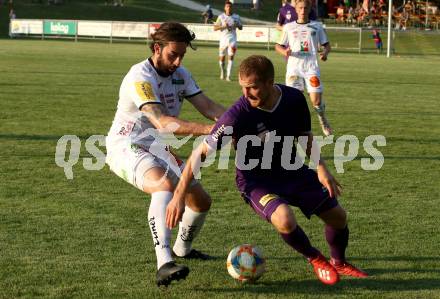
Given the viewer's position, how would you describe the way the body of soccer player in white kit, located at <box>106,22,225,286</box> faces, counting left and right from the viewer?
facing the viewer and to the right of the viewer

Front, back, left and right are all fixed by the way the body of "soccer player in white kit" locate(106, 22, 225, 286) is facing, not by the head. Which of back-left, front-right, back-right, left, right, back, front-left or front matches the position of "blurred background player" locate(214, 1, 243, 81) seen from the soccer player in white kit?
back-left

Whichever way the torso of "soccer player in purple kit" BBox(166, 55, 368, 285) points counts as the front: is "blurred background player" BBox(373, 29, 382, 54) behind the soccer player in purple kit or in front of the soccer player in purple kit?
behind

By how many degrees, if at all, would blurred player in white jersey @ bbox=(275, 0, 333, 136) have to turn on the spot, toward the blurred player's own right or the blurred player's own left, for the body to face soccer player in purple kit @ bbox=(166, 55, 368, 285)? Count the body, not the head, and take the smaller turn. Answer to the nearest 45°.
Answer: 0° — they already face them

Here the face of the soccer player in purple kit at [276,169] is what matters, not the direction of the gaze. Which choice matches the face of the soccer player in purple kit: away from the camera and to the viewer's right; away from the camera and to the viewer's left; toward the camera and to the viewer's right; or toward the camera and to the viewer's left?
toward the camera and to the viewer's left

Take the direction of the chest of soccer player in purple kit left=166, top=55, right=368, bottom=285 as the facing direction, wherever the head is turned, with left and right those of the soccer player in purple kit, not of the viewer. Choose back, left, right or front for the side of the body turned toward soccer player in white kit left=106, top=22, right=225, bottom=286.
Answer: right

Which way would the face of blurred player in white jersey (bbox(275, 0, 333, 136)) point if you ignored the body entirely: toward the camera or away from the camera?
toward the camera

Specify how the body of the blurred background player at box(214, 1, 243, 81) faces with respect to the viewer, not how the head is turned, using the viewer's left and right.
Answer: facing the viewer

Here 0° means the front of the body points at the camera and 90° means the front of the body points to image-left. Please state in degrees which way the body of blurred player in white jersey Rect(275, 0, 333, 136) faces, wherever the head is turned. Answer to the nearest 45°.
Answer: approximately 0°

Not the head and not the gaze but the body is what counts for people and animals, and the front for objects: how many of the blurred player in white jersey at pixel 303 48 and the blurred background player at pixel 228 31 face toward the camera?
2

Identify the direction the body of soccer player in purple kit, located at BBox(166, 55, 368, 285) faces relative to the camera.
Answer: toward the camera

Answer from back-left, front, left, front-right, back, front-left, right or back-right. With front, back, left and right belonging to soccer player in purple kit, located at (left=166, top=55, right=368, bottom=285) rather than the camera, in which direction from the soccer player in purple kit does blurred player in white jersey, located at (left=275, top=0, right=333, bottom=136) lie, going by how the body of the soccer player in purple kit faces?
back
